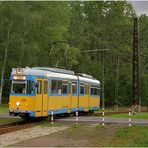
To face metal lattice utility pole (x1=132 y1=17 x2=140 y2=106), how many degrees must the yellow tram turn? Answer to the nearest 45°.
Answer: approximately 180°

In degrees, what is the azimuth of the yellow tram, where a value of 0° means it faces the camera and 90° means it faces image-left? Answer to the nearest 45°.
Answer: approximately 45°
